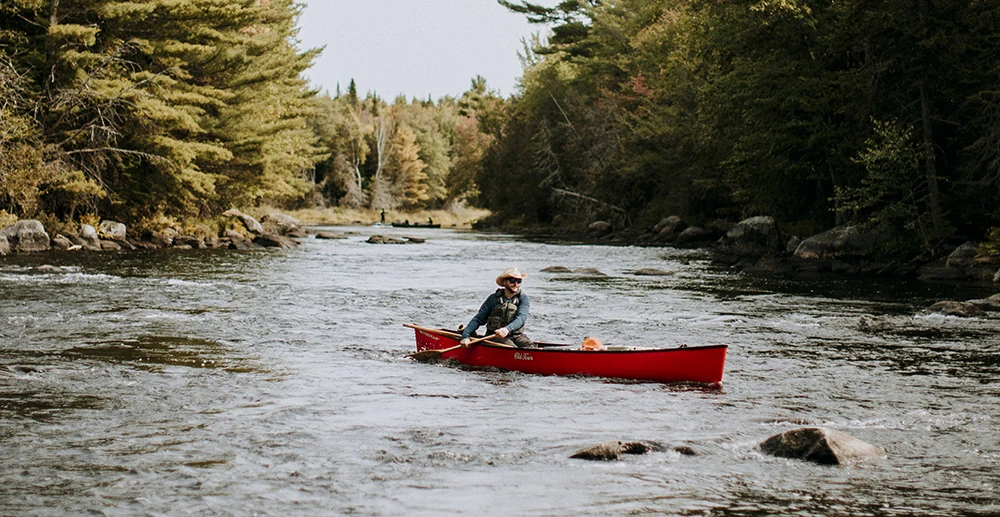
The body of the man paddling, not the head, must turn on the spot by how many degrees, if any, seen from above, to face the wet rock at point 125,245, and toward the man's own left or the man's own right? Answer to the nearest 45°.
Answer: approximately 180°

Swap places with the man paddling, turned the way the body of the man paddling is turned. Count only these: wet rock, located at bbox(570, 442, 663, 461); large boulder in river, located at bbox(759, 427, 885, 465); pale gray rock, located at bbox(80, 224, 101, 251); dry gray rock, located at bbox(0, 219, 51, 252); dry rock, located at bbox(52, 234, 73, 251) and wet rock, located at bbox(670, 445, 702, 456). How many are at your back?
3

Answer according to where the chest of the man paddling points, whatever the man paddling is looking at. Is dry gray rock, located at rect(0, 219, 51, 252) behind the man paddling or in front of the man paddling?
behind

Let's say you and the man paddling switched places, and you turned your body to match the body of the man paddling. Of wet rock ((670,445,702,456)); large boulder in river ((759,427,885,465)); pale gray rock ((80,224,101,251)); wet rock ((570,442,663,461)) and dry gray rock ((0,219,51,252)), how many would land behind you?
2

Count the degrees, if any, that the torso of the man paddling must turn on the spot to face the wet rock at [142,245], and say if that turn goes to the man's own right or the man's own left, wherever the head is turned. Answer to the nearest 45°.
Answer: approximately 180°

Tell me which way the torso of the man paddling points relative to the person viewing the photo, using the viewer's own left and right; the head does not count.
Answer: facing the viewer and to the right of the viewer

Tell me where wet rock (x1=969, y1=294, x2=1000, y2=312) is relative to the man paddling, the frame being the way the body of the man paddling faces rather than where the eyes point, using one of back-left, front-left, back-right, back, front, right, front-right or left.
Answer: left

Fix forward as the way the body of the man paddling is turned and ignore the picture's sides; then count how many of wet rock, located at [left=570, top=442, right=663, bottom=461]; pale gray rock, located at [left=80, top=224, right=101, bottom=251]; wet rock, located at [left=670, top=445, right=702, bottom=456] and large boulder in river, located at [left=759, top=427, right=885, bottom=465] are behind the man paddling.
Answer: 1

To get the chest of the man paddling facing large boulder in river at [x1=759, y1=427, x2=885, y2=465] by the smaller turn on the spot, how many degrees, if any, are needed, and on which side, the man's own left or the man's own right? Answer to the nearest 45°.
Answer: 0° — they already face it

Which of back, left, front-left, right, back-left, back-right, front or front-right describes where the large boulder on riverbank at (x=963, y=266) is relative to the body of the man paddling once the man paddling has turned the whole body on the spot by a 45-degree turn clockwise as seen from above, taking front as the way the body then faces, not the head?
back-left

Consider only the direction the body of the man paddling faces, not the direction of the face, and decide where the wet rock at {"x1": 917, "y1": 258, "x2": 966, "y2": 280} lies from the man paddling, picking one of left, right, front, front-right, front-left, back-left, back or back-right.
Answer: left

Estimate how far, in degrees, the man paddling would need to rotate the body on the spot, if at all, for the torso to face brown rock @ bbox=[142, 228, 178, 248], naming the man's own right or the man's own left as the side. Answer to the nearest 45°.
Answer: approximately 180°

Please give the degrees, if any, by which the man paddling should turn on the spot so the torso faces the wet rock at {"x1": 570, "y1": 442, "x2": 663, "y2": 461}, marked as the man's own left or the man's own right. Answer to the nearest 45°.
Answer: approximately 45° to the man's own right

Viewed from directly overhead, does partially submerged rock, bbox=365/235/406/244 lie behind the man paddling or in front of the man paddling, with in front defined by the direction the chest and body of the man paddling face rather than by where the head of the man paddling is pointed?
behind

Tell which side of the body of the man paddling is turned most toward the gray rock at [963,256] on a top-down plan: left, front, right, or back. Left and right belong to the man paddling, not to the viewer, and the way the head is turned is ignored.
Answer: left
